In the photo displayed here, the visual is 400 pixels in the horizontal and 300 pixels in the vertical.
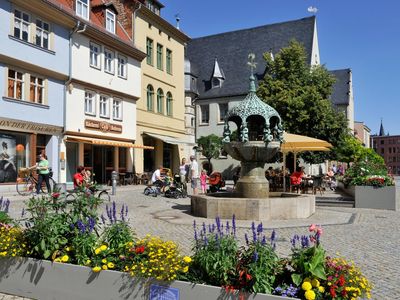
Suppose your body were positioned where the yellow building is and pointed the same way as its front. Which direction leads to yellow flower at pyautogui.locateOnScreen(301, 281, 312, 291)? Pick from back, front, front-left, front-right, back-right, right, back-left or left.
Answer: front-right

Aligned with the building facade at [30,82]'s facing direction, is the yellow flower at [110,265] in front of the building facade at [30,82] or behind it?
in front

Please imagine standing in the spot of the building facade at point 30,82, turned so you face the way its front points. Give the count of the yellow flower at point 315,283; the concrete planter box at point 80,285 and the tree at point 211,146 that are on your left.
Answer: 1

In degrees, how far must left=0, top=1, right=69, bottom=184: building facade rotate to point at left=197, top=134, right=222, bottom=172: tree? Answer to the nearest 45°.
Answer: approximately 90° to its left

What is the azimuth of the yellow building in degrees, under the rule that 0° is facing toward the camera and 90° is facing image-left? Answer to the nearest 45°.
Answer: approximately 315°

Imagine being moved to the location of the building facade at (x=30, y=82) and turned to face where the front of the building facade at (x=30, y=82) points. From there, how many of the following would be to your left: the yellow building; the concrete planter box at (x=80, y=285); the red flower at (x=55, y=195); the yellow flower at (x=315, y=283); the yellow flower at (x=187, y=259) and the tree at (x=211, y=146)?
2

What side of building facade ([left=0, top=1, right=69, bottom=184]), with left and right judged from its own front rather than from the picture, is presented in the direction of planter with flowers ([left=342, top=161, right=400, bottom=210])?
front

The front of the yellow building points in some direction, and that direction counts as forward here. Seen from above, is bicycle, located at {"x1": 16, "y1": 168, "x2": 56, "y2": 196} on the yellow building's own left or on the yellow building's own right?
on the yellow building's own right

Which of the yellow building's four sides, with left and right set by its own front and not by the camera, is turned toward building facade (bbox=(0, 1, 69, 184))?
right

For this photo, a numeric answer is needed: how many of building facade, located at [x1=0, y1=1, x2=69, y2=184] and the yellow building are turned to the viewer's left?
0

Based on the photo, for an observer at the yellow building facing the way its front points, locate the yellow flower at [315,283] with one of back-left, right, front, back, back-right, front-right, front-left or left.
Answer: front-right

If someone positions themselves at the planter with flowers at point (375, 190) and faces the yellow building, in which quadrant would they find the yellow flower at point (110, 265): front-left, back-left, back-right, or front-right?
back-left

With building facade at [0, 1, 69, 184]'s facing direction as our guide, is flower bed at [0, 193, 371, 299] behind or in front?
in front
